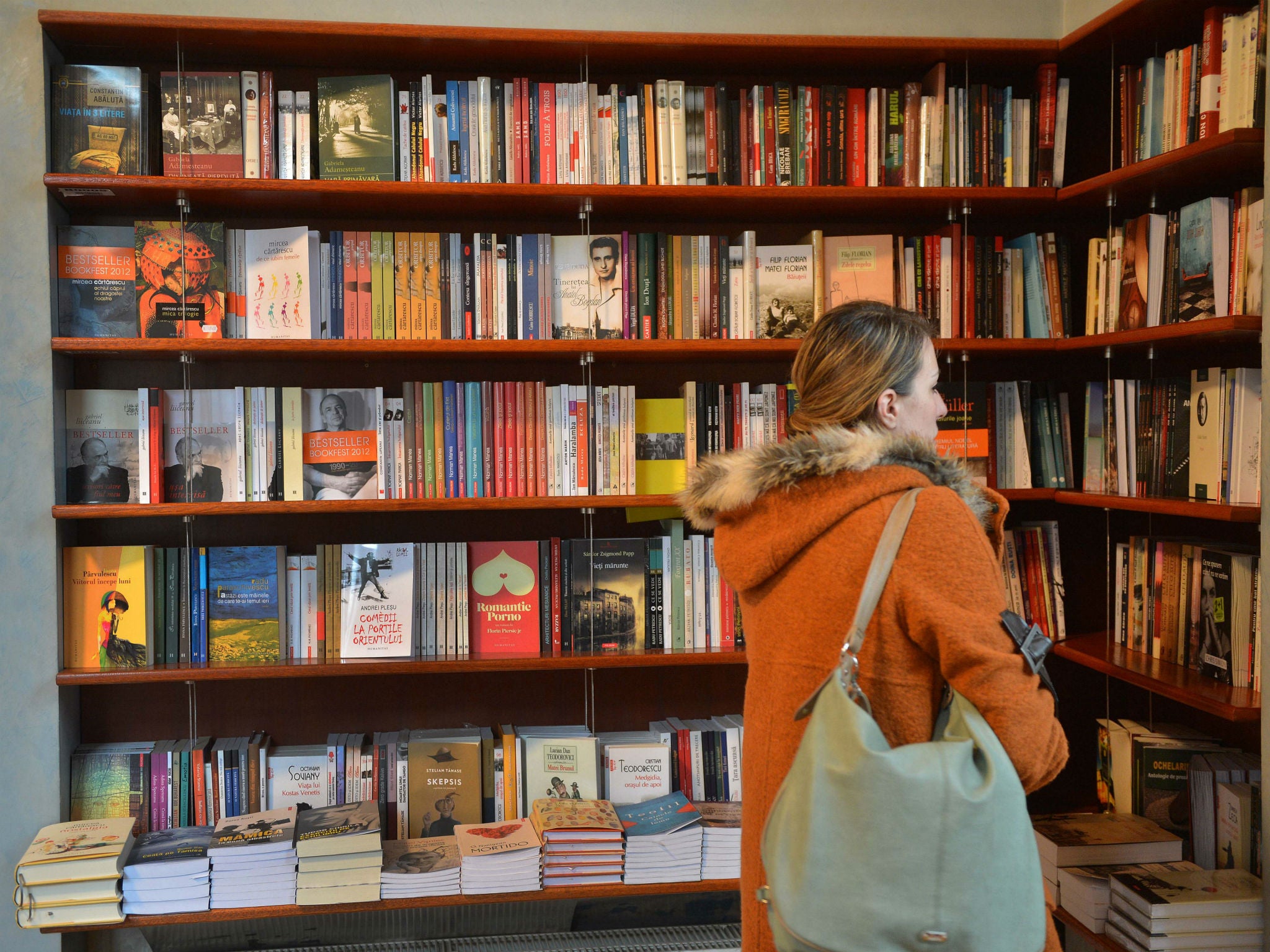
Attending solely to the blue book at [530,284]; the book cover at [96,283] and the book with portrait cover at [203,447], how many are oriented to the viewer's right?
1

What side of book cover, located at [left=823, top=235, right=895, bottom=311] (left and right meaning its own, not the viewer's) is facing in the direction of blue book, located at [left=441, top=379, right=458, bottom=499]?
right

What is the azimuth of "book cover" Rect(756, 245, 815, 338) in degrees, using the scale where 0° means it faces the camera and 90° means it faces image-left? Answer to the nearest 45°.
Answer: approximately 0°

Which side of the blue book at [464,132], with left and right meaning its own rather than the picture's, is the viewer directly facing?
right

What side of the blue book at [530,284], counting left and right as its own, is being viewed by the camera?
right

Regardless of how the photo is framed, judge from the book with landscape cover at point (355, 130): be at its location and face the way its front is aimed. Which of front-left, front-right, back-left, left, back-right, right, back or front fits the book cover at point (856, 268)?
left

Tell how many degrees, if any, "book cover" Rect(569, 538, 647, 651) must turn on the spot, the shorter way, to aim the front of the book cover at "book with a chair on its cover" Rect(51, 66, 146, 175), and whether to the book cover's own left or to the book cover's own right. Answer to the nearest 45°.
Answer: approximately 90° to the book cover's own right
